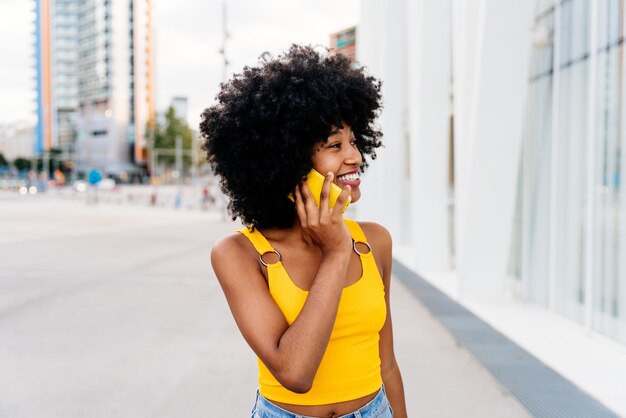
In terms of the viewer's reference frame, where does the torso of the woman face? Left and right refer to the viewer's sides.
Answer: facing the viewer and to the right of the viewer

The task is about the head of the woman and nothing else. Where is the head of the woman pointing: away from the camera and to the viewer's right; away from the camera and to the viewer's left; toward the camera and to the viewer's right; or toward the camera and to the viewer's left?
toward the camera and to the viewer's right

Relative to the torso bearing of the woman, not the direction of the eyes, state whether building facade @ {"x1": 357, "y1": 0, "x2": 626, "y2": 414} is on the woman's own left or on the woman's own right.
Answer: on the woman's own left
